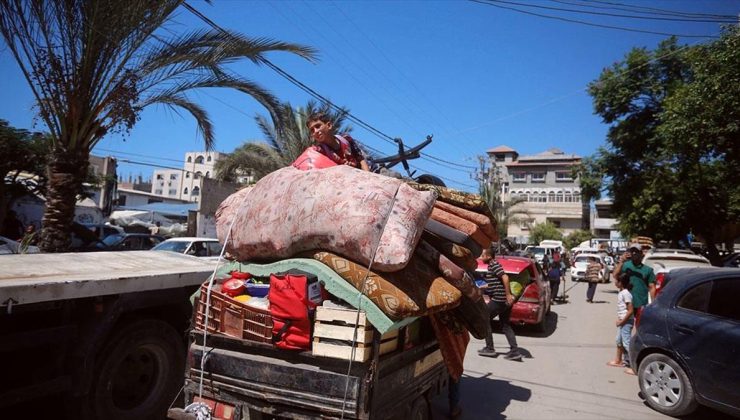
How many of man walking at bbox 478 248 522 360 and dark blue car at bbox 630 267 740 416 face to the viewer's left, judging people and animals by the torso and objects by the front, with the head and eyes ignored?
1

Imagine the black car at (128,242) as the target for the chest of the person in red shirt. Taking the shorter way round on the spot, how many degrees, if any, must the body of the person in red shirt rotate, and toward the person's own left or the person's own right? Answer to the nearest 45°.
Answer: approximately 90° to the person's own right

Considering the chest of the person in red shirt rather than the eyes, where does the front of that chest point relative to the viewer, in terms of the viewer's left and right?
facing the viewer and to the left of the viewer

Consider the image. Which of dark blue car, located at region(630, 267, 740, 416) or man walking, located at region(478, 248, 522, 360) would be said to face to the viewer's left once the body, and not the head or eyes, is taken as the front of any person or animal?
the man walking

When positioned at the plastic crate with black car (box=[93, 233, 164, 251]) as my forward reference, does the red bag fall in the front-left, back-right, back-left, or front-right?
back-right

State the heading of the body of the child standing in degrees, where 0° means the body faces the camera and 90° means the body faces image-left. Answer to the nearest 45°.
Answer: approximately 45°

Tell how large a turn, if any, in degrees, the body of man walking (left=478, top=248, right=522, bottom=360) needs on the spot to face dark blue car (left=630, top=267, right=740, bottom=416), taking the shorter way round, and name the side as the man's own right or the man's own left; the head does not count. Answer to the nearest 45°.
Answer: approximately 135° to the man's own left

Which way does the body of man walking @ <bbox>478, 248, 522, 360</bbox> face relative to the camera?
to the viewer's left

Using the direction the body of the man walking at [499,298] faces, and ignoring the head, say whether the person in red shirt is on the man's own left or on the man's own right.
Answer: on the man's own left
